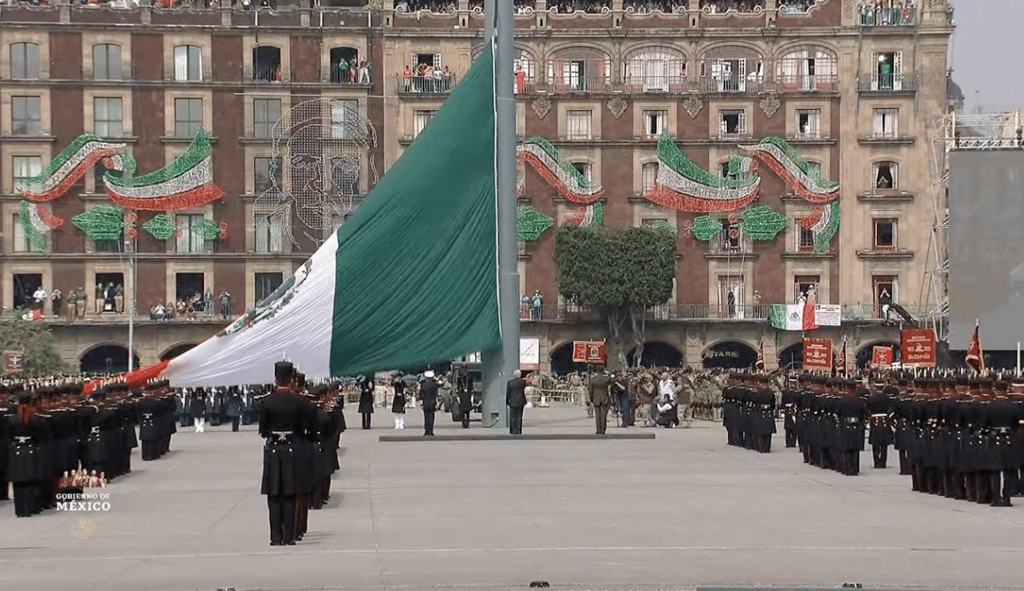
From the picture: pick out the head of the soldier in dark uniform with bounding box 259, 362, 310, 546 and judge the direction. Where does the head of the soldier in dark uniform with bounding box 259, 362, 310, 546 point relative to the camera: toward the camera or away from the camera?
away from the camera

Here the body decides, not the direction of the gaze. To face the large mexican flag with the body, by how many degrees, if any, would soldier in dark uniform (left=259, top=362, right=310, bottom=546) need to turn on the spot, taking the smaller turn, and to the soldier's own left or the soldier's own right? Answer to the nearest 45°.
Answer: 0° — they already face it

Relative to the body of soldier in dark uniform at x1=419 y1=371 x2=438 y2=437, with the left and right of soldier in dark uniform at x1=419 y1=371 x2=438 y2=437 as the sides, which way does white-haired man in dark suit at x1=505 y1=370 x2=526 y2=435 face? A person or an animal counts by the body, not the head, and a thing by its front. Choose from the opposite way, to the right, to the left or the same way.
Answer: the same way

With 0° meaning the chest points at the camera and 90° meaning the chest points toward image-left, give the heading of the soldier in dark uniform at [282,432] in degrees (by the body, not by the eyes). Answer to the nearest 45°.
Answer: approximately 180°

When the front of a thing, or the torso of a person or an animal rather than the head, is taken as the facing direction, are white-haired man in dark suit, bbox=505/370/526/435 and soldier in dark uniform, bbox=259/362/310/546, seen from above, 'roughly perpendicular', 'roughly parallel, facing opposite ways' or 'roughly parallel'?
roughly parallel
